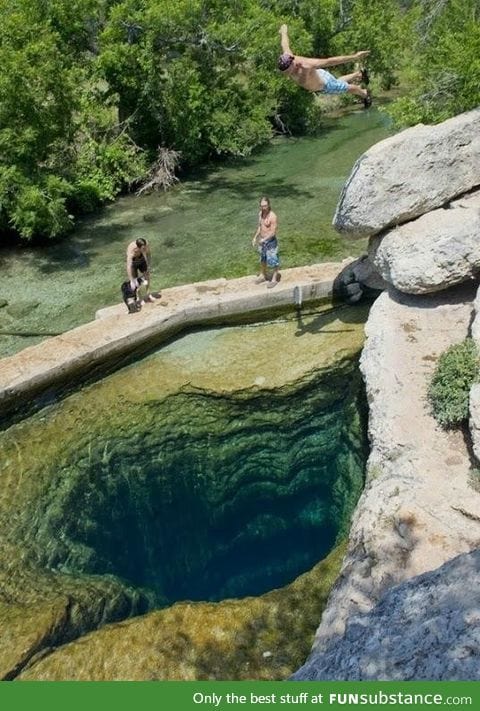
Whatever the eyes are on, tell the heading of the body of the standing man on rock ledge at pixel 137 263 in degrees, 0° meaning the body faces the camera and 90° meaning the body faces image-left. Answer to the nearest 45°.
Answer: approximately 315°

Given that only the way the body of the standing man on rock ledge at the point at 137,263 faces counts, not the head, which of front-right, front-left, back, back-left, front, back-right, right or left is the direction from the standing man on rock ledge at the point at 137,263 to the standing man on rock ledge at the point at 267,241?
front-left

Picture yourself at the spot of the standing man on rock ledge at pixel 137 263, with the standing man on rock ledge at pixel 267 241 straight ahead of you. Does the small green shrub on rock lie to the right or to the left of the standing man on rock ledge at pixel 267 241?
right

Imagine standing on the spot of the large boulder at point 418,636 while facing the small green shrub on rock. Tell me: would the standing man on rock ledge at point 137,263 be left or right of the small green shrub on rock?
left

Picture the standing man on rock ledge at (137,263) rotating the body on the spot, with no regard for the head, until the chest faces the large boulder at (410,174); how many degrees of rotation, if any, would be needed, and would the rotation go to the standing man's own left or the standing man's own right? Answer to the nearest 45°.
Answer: approximately 45° to the standing man's own left
